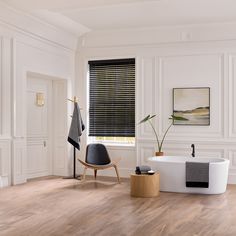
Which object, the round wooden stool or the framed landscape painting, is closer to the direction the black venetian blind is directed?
the round wooden stool

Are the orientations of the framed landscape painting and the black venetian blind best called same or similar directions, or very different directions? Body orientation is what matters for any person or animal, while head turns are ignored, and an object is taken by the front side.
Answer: same or similar directions

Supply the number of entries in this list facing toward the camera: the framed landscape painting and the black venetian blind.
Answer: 2

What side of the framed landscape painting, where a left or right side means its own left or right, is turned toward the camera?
front

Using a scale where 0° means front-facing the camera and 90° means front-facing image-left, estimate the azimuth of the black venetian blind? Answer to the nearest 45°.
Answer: approximately 0°

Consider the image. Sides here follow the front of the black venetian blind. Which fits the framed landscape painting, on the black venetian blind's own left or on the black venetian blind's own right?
on the black venetian blind's own left

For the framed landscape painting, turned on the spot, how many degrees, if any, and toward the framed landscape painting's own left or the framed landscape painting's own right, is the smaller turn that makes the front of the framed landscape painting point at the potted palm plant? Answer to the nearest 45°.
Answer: approximately 90° to the framed landscape painting's own right

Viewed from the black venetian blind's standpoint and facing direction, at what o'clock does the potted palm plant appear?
The potted palm plant is roughly at 10 o'clock from the black venetian blind.

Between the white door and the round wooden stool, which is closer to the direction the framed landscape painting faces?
the round wooden stool

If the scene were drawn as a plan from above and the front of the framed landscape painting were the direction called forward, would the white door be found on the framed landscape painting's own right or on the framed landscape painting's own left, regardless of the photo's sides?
on the framed landscape painting's own right

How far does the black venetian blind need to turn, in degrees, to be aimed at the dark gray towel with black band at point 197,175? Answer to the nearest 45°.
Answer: approximately 45° to its left

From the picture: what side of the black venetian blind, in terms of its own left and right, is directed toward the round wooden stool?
front

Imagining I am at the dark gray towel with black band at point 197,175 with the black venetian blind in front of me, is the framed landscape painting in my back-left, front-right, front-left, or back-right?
front-right

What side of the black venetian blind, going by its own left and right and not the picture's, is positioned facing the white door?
right
